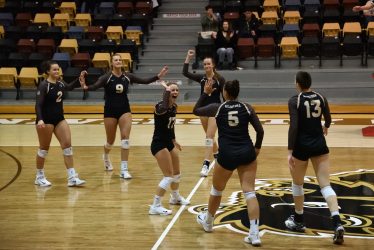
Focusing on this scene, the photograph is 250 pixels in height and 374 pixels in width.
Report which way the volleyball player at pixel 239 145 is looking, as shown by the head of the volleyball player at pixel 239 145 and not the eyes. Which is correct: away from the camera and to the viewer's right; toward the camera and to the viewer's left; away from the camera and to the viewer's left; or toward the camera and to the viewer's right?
away from the camera and to the viewer's left

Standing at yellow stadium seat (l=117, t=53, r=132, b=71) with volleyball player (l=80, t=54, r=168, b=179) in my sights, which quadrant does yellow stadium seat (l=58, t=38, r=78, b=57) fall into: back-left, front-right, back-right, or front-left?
back-right

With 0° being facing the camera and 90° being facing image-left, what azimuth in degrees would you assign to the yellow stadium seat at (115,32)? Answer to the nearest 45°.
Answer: approximately 0°

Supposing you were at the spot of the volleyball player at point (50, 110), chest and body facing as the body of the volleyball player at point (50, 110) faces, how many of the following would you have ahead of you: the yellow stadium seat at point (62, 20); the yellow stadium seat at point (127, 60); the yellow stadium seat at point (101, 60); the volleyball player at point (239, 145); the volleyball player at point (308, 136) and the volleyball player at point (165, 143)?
3

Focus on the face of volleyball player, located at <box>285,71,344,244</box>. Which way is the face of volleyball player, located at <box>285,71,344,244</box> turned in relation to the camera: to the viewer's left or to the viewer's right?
to the viewer's left

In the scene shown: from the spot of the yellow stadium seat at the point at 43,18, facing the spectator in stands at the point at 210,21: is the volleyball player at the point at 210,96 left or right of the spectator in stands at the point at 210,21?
right

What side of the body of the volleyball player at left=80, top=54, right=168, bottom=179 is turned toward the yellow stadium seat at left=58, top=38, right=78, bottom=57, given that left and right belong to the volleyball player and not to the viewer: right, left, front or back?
back

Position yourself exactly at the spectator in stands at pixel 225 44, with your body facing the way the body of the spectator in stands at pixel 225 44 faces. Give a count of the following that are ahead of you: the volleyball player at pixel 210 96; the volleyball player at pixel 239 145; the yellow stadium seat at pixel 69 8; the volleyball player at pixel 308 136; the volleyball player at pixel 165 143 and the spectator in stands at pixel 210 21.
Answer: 4

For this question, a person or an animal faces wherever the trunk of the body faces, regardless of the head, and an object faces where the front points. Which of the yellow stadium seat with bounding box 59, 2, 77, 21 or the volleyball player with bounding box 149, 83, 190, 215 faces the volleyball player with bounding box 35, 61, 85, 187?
the yellow stadium seat

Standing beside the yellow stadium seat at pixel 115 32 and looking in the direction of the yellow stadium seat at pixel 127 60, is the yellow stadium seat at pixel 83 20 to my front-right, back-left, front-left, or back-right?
back-right
